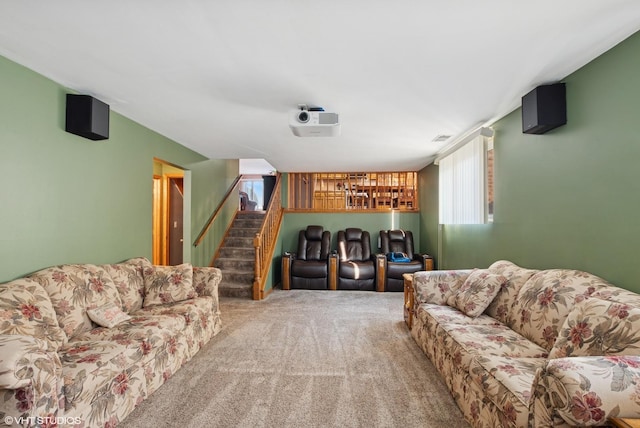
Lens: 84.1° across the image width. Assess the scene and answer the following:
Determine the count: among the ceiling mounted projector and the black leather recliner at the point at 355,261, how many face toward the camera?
2

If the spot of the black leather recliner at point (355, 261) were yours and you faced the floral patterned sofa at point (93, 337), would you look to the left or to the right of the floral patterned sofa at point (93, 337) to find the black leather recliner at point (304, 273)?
right

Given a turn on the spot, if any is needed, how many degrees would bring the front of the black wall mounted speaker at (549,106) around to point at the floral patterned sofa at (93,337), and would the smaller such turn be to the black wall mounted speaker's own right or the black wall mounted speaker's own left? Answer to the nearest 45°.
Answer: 0° — it already faces it

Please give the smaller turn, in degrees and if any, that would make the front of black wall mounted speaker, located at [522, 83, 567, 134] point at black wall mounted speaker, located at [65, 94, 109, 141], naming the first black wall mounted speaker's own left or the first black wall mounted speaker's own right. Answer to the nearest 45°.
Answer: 0° — it already faces it

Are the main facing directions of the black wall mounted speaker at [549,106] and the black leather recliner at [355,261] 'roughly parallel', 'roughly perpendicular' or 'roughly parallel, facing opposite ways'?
roughly perpendicular

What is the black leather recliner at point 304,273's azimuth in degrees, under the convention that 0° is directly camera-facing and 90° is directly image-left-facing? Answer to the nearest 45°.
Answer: approximately 0°

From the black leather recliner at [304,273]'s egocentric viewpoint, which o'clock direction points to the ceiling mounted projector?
The ceiling mounted projector is roughly at 12 o'clock from the black leather recliner.

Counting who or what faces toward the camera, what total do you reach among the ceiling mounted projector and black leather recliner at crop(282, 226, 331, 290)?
2

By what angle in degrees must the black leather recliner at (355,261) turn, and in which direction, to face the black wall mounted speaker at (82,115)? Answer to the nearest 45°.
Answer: approximately 45° to its right
